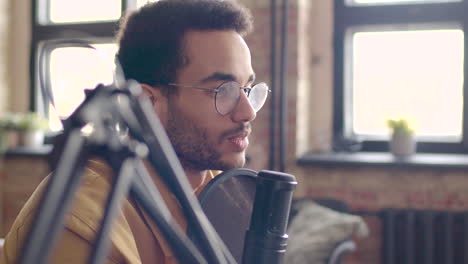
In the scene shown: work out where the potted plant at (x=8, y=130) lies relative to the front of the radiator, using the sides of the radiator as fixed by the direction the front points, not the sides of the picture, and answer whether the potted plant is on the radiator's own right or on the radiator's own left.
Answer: on the radiator's own right

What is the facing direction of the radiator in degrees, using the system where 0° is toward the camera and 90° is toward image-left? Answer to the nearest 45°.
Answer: approximately 0°

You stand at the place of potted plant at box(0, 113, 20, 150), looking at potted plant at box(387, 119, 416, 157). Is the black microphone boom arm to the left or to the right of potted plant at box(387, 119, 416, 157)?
right

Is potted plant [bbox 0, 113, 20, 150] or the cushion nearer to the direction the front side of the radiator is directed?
the cushion

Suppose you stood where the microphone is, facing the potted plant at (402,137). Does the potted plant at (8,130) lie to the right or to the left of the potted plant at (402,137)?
left

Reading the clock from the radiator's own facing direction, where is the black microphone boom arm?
The black microphone boom arm is roughly at 12 o'clock from the radiator.
